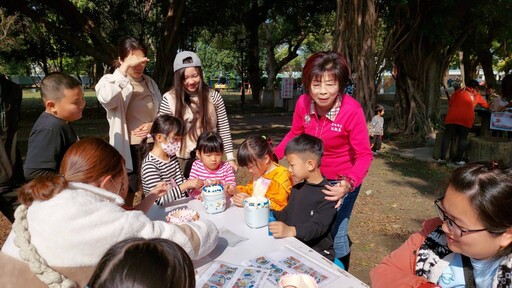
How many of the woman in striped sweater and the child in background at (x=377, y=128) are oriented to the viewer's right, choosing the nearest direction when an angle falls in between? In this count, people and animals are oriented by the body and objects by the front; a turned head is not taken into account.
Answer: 0

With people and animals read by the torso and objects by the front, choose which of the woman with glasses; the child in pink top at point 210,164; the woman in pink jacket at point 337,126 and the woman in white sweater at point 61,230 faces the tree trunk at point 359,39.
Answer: the woman in white sweater at point 61,230

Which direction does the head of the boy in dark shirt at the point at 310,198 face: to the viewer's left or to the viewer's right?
to the viewer's left

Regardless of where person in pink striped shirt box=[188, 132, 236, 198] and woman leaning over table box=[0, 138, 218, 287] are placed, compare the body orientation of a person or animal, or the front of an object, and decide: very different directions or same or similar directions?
very different directions

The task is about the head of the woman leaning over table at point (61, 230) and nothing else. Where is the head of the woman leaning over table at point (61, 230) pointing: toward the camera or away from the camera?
away from the camera

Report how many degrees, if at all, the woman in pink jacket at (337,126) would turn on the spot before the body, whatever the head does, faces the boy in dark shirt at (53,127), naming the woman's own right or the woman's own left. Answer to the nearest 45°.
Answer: approximately 45° to the woman's own right

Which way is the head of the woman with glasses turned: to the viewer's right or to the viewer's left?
to the viewer's left

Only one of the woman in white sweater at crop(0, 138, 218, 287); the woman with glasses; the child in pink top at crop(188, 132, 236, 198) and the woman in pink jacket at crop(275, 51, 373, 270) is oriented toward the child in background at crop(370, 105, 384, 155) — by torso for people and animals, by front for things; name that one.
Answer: the woman in white sweater at crop(0, 138, 218, 287)
